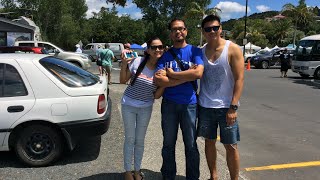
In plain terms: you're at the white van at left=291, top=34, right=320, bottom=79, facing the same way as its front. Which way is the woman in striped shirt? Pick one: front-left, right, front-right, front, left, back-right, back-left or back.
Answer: front-left

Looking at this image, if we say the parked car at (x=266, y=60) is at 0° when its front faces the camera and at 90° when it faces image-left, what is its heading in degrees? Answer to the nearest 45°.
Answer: approximately 45°

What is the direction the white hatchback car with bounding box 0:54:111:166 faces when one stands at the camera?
facing to the left of the viewer

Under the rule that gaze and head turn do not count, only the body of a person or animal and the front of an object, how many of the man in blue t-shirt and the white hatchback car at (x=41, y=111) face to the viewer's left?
1

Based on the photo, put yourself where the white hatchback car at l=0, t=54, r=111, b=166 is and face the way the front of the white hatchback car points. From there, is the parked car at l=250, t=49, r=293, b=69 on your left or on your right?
on your right

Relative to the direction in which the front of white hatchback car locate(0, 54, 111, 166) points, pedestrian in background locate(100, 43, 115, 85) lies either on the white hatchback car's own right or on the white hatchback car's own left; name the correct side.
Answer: on the white hatchback car's own right

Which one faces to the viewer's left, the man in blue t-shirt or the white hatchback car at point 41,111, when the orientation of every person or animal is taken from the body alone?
the white hatchback car

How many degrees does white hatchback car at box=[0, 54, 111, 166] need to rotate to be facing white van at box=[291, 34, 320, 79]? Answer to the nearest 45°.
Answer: approximately 135° to its right

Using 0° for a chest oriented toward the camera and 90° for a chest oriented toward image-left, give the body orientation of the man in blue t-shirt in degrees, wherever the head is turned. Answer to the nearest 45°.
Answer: approximately 0°

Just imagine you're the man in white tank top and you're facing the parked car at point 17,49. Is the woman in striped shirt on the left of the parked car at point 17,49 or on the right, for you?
left

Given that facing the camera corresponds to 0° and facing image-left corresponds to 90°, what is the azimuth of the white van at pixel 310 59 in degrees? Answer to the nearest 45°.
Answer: approximately 45°

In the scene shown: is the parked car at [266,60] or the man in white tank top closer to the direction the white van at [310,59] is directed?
the man in white tank top

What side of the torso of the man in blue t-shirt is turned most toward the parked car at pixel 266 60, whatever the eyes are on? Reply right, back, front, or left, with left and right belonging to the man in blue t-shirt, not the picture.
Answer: back
